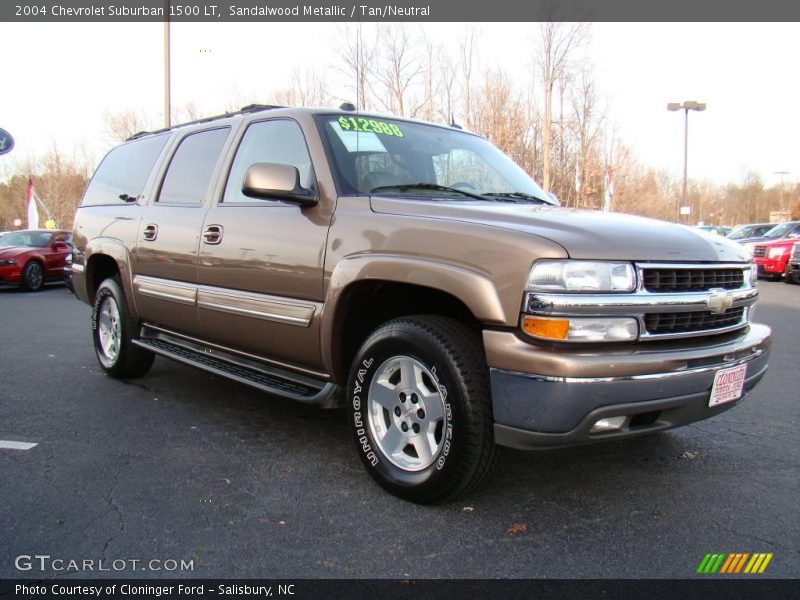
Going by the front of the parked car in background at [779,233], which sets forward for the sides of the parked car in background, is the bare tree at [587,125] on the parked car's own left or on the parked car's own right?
on the parked car's own right

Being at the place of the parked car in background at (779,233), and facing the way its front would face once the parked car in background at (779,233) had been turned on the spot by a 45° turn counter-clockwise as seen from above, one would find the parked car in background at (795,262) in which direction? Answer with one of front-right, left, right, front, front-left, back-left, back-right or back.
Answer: front

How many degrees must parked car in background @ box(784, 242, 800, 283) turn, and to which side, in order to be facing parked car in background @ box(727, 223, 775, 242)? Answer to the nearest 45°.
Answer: approximately 135° to its right

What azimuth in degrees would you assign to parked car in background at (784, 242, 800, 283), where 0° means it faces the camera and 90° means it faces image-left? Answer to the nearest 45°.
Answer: approximately 45°

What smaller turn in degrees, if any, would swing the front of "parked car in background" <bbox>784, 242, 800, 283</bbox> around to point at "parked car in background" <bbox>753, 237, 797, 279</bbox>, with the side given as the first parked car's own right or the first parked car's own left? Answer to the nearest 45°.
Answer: approximately 135° to the first parked car's own right

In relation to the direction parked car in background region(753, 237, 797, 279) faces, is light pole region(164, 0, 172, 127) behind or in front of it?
in front

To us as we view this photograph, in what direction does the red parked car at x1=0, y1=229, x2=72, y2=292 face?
facing the viewer and to the left of the viewer
